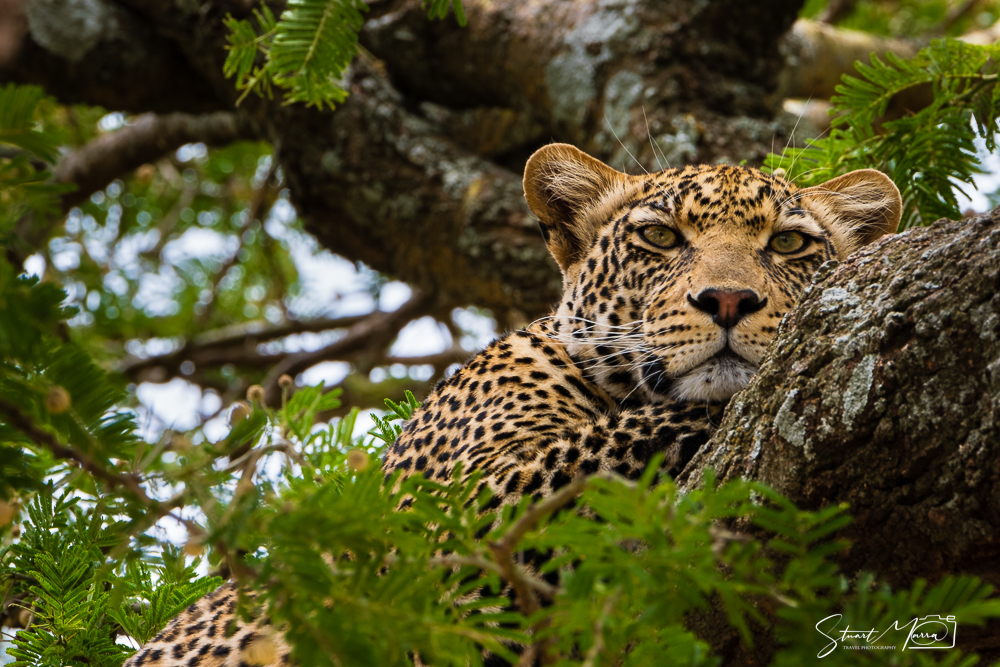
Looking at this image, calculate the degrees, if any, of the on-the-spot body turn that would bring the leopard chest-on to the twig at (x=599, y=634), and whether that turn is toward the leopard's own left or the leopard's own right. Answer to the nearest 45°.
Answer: approximately 45° to the leopard's own right

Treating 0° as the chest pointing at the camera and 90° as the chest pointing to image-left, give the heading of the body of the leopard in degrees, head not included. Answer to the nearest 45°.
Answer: approximately 315°

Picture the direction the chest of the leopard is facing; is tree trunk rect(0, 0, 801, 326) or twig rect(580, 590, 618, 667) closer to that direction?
the twig

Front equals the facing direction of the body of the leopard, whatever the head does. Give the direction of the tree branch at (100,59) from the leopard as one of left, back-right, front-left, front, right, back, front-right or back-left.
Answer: back

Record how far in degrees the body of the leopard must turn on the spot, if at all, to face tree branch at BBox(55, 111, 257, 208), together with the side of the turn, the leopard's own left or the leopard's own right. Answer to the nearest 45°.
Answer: approximately 180°

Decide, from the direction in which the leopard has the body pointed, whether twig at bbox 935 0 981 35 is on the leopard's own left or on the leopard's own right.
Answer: on the leopard's own left

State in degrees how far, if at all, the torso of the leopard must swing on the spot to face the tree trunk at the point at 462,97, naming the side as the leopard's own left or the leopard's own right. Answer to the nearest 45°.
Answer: approximately 135° to the leopard's own left

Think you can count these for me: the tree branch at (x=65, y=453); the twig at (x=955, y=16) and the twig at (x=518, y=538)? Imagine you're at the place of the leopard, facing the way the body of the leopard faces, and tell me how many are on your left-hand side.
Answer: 1
